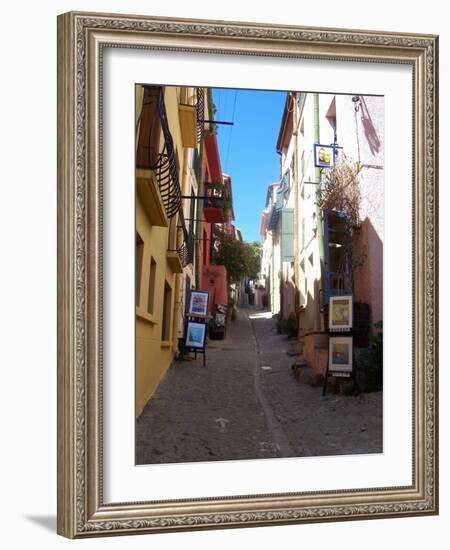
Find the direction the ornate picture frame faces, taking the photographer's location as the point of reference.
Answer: facing the viewer and to the right of the viewer
